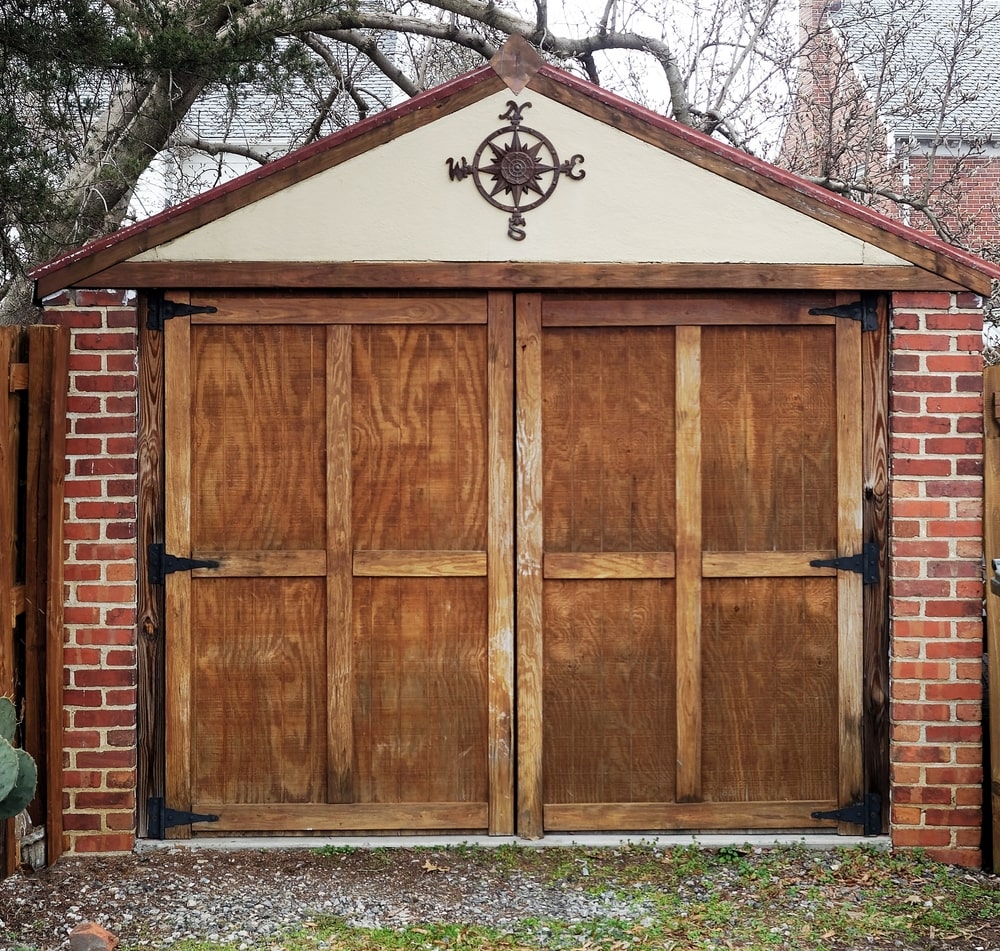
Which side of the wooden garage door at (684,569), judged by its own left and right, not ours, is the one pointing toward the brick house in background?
back

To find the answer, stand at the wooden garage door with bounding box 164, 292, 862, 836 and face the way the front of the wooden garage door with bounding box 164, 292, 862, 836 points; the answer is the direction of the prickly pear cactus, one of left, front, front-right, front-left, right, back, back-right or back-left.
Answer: front-right

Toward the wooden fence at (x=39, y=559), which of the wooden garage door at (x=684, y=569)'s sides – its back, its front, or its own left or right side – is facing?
right

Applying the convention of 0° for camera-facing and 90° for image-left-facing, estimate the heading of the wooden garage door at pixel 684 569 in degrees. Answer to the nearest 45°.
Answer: approximately 0°

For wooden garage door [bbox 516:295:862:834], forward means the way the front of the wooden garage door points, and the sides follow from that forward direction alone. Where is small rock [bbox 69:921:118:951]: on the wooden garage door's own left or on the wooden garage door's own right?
on the wooden garage door's own right

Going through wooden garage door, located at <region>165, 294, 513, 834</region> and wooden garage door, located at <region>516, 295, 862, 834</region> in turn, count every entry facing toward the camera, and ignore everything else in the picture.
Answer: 2

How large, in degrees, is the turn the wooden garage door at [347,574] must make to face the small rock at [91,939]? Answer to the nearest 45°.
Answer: approximately 45° to its right

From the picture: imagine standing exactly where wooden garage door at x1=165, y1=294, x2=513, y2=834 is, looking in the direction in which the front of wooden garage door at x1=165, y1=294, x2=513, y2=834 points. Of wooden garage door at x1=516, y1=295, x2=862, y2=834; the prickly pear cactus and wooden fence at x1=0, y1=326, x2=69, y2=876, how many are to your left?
1

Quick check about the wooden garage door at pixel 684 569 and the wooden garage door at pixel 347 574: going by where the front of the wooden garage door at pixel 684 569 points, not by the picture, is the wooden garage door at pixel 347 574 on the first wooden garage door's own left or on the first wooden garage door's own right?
on the first wooden garage door's own right
